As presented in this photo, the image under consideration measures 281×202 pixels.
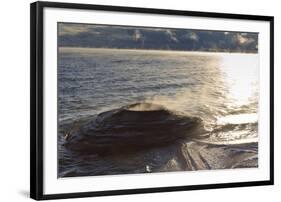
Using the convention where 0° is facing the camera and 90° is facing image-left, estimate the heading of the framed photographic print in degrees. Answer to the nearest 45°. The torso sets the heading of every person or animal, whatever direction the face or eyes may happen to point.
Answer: approximately 315°
